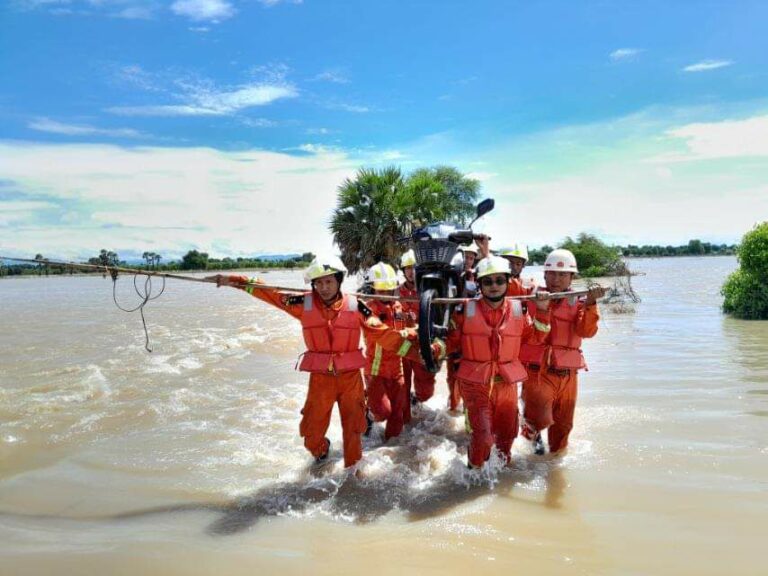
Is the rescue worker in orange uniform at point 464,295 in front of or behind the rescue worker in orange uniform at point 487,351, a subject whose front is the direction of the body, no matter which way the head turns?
behind

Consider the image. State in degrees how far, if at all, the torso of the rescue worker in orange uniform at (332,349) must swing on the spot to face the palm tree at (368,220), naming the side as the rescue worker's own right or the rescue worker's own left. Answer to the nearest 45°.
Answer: approximately 180°

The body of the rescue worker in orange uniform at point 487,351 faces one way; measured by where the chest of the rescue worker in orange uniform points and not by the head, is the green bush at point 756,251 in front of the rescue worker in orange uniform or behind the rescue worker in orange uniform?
behind

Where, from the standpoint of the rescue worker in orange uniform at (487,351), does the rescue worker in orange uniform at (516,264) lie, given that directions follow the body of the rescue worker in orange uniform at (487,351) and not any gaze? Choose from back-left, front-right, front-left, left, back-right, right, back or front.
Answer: back

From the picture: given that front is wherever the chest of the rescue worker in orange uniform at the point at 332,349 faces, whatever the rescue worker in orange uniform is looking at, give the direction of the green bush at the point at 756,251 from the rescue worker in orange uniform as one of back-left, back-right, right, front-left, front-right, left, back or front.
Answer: back-left

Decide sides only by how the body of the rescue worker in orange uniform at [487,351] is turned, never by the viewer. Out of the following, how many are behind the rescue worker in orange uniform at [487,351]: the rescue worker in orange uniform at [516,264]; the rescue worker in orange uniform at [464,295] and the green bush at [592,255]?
3

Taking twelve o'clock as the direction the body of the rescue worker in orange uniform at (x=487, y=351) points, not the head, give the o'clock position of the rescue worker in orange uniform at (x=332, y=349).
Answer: the rescue worker in orange uniform at (x=332, y=349) is roughly at 3 o'clock from the rescue worker in orange uniform at (x=487, y=351).

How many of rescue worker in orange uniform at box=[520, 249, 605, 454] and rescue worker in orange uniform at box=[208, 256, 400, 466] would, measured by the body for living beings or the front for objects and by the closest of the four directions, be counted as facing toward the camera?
2

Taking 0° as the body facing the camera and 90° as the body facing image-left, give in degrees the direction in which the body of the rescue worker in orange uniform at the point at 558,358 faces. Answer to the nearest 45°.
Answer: approximately 0°

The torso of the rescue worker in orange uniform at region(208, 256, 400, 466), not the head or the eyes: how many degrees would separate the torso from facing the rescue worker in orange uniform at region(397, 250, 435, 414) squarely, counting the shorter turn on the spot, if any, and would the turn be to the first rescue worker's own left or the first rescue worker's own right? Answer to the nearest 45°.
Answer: approximately 135° to the first rescue worker's own left

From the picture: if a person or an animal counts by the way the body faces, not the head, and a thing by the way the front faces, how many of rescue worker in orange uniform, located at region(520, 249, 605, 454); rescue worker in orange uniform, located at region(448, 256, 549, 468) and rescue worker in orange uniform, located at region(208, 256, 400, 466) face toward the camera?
3
